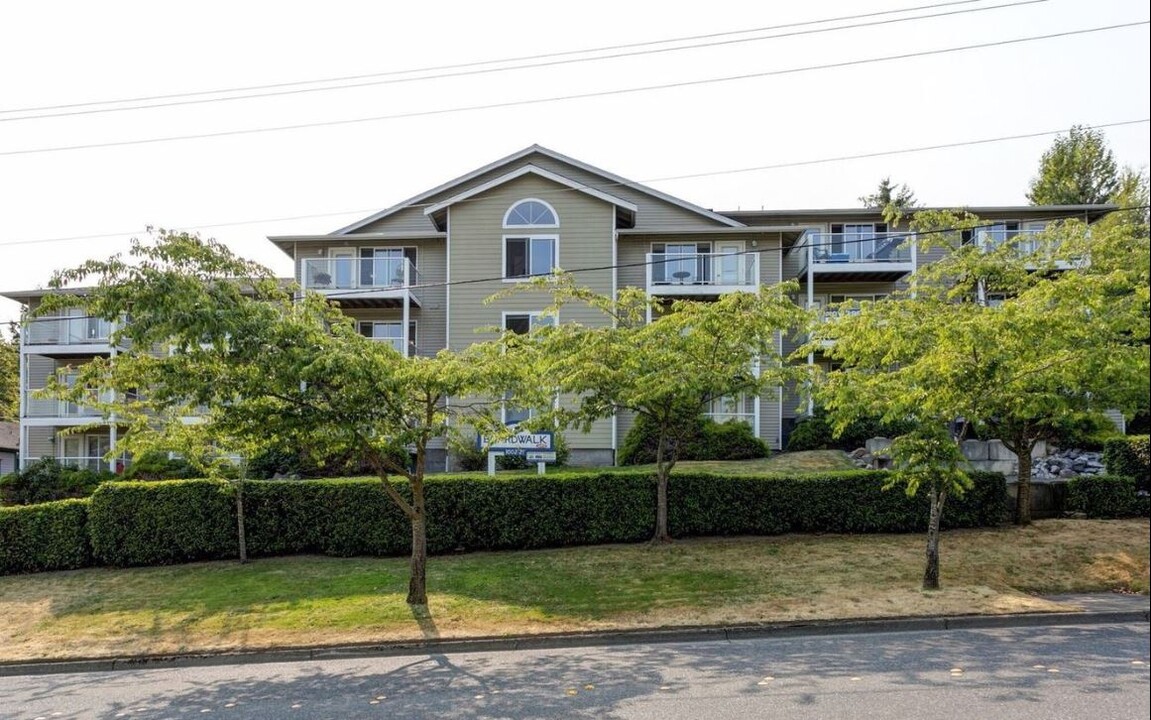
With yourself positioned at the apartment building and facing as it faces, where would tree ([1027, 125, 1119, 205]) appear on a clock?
The tree is roughly at 8 o'clock from the apartment building.

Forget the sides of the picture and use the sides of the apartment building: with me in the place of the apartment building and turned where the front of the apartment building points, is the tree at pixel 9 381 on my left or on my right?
on my right

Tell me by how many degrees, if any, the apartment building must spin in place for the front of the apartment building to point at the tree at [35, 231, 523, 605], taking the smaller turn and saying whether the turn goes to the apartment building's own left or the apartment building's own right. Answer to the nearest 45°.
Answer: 0° — it already faces it

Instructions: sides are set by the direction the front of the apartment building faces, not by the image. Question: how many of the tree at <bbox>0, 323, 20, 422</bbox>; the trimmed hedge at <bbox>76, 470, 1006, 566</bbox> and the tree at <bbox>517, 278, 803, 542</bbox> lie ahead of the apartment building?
2

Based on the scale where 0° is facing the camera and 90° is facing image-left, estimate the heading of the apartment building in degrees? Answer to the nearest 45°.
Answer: approximately 0°

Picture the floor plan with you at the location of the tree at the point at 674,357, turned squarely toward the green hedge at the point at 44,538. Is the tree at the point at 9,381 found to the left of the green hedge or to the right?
right

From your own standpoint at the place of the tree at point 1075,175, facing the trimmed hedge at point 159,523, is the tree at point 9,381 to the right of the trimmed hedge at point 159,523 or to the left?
right

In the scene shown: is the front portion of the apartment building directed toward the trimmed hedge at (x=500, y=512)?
yes

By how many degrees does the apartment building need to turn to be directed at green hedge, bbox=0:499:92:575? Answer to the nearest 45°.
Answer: approximately 45° to its right

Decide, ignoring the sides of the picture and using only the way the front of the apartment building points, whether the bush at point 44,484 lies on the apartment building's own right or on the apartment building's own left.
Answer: on the apartment building's own right

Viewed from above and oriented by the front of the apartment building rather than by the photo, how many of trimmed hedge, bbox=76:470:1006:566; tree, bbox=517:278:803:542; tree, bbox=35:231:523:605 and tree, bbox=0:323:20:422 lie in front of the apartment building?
3

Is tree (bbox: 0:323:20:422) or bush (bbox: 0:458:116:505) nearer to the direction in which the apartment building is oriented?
the bush

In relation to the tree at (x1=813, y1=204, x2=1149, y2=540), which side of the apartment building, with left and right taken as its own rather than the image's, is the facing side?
front

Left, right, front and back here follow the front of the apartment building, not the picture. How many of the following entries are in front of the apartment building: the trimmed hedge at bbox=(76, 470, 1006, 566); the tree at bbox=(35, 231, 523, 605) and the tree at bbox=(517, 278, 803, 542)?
3

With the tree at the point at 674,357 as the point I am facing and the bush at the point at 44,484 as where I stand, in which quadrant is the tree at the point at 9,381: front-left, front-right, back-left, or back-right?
back-left

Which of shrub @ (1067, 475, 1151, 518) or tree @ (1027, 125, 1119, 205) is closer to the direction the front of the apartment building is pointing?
the shrub
